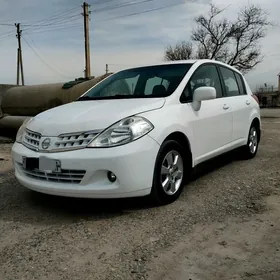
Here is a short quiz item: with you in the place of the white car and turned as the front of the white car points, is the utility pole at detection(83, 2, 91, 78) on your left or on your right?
on your right

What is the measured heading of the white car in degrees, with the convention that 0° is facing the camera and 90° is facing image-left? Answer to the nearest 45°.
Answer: approximately 45°
